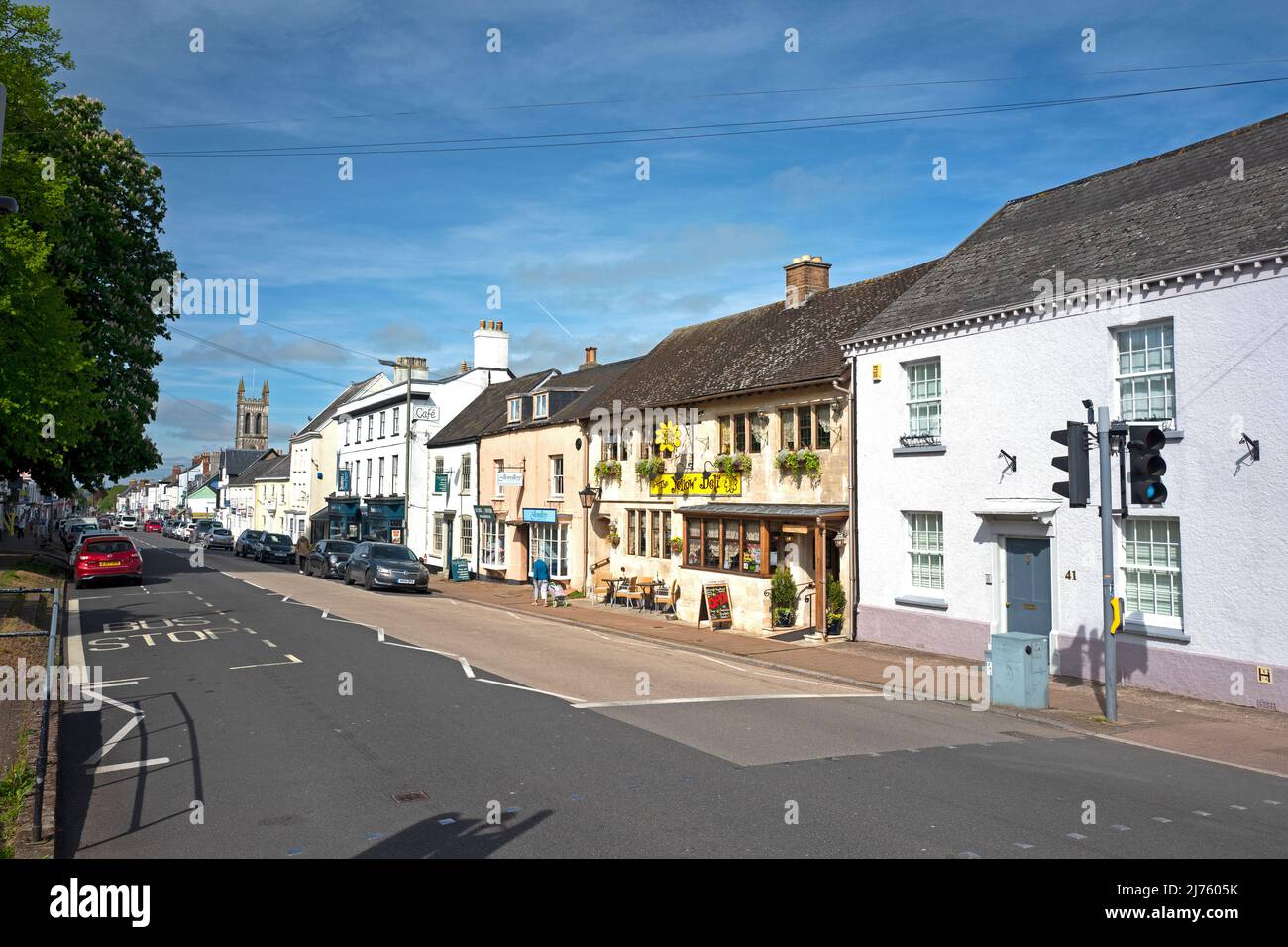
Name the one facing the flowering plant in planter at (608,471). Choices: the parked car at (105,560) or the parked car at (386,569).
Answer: the parked car at (386,569)

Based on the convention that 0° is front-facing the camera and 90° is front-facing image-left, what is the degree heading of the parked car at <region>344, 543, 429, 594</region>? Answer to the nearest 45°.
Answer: approximately 315°

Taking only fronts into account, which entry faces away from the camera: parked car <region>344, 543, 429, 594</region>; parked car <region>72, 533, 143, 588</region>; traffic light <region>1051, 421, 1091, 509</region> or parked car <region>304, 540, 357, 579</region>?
parked car <region>72, 533, 143, 588</region>

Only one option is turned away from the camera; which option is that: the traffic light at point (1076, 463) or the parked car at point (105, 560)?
the parked car

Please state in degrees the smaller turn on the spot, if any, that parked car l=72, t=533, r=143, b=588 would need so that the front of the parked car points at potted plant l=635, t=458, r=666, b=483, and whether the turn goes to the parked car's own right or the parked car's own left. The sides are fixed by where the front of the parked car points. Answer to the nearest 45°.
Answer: approximately 135° to the parked car's own right

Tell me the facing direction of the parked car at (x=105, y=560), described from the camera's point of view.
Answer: facing away from the viewer

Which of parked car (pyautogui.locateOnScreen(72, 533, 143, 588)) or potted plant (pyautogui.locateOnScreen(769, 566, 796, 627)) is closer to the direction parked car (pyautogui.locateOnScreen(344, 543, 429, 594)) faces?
the potted plant

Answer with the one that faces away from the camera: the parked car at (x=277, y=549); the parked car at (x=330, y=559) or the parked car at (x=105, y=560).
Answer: the parked car at (x=105, y=560)

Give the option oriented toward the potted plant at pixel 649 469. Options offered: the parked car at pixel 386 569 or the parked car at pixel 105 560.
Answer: the parked car at pixel 386 569

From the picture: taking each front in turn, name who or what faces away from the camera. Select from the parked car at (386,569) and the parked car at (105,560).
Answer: the parked car at (105,560)
